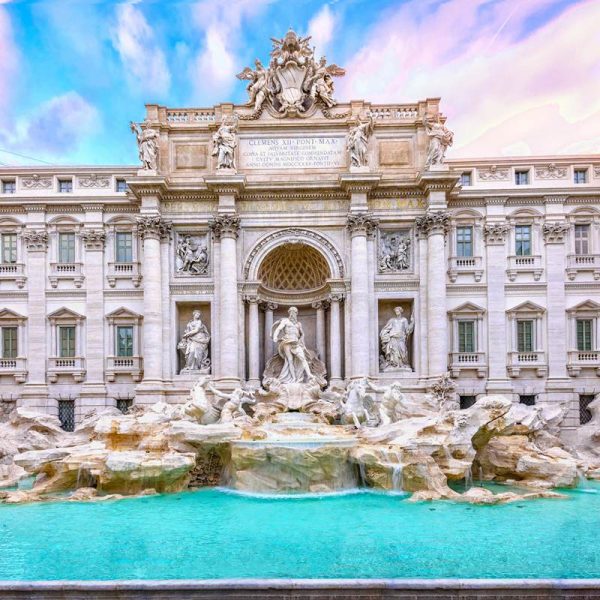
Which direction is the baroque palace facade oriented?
toward the camera

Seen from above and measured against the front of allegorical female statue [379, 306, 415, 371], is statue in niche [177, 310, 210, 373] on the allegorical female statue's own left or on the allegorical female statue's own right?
on the allegorical female statue's own right

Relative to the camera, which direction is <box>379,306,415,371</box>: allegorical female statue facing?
toward the camera
